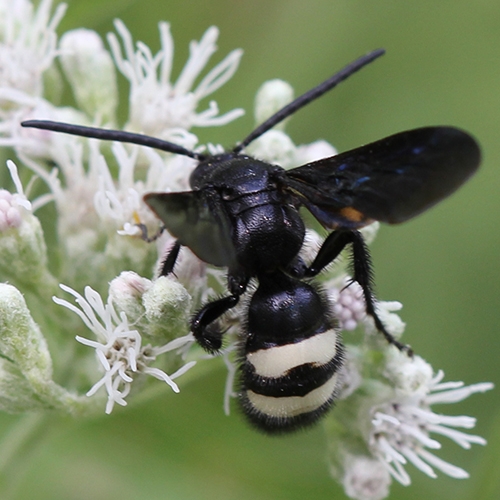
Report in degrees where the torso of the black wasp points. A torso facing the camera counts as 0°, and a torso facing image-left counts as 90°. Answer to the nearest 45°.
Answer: approximately 180°

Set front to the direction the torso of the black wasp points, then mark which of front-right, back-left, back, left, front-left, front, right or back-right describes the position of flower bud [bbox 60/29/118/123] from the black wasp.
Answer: front-left

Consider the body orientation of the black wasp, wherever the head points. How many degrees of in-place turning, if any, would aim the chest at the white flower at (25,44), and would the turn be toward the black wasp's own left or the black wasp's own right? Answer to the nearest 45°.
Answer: approximately 45° to the black wasp's own left

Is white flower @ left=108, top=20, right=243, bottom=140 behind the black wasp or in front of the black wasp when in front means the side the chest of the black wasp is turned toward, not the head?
in front
